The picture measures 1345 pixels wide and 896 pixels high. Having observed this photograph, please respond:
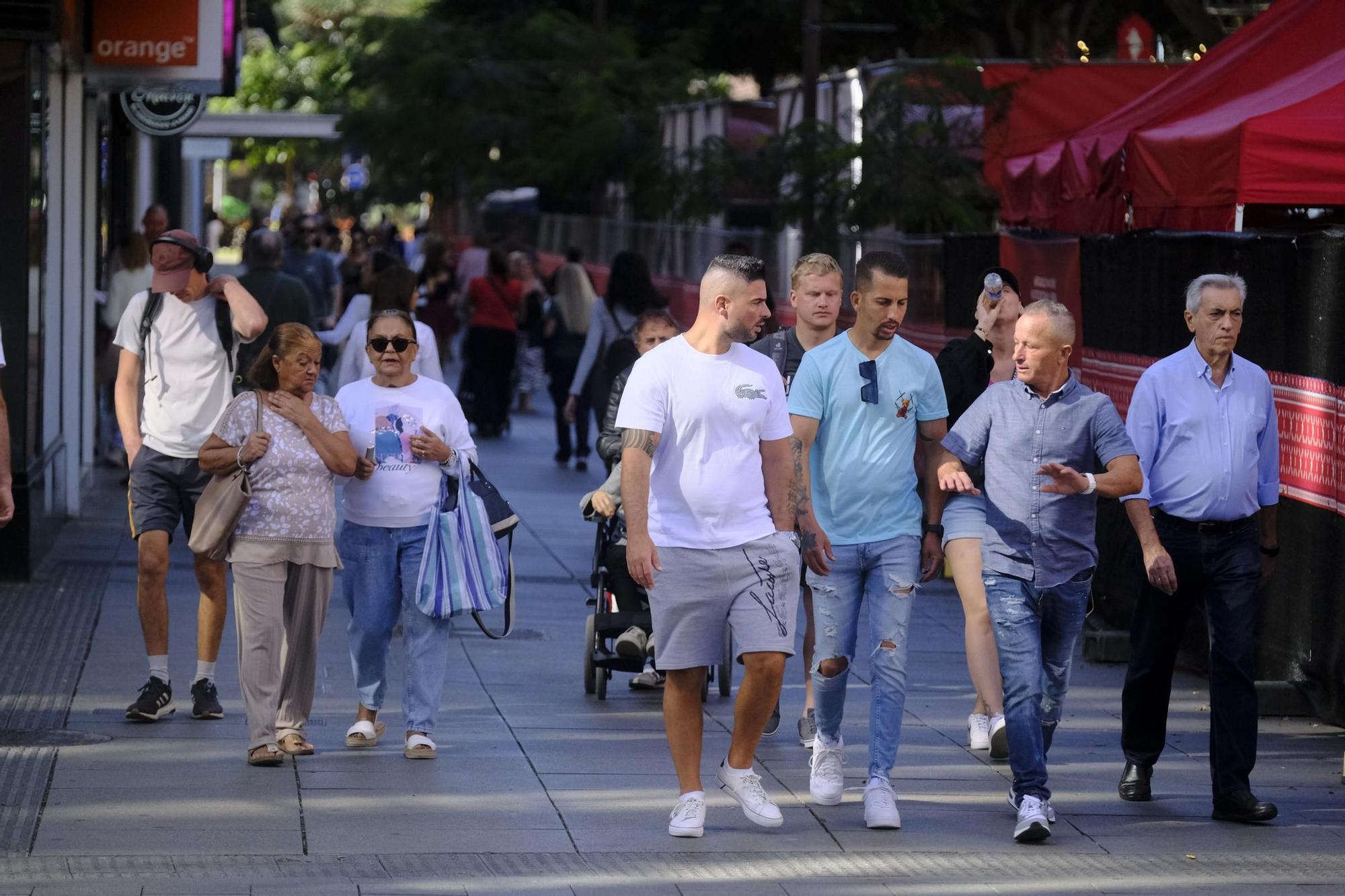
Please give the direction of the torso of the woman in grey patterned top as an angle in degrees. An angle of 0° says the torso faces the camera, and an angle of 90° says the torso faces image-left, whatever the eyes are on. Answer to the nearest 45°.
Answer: approximately 0°

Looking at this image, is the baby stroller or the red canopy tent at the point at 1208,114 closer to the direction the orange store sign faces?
the baby stroller

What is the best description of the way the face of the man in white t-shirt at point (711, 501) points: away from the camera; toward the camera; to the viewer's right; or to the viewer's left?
to the viewer's right

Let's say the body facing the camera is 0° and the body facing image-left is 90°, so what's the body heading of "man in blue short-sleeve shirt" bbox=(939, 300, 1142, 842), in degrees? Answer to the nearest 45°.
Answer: approximately 0°

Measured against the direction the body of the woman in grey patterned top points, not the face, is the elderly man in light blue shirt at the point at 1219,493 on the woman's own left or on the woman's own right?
on the woman's own left

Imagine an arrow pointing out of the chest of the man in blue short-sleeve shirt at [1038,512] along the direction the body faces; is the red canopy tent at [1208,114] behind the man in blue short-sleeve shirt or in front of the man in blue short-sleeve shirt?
behind
